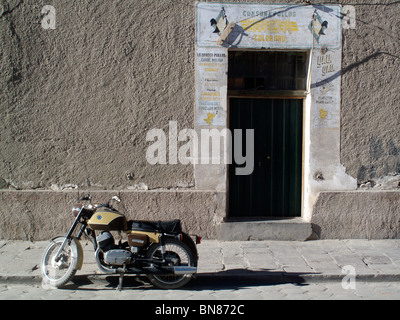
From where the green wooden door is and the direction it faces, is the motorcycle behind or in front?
in front

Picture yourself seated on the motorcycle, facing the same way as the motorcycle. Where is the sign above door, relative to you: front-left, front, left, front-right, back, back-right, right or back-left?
back-right

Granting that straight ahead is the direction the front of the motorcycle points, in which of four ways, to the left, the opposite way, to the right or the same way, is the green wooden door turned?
to the left

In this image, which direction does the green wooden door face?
toward the camera

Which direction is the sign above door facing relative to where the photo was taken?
toward the camera

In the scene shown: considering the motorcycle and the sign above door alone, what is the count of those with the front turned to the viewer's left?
1

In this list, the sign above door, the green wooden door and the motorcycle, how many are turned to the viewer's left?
1

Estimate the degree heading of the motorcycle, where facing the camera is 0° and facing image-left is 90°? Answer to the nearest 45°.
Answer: approximately 90°

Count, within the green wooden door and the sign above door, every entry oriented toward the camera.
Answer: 2

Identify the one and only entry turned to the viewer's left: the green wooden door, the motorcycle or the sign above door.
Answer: the motorcycle

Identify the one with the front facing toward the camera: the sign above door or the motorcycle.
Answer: the sign above door

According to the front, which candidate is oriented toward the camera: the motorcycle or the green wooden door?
the green wooden door
